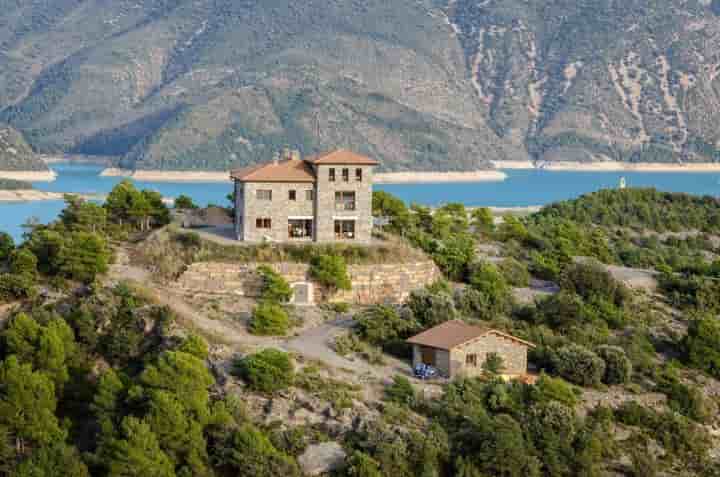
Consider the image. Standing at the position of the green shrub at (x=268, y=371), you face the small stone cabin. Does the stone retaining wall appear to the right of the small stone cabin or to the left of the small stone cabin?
left

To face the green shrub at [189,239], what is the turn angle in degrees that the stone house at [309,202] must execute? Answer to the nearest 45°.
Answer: approximately 90° to its right

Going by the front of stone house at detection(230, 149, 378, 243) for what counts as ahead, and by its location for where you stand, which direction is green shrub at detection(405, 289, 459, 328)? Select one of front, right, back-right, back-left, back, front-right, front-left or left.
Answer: front-left

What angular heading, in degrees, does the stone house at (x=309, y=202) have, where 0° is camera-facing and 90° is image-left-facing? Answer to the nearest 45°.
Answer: approximately 0°

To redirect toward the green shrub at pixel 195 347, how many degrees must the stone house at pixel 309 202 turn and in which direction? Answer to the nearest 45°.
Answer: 0° — it already faces it

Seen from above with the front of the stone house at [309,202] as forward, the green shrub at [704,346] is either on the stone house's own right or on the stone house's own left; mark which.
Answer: on the stone house's own left

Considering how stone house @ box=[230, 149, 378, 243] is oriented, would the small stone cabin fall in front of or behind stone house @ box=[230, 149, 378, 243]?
in front

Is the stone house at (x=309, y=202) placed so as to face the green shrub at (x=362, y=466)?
yes

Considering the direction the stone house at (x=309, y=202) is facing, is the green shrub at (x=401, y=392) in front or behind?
in front

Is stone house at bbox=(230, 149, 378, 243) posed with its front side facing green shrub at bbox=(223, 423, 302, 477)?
yes

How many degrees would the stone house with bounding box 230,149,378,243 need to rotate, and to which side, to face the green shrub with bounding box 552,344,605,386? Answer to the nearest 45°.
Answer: approximately 45° to its left

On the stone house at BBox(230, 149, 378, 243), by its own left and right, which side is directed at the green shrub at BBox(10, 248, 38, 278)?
right
